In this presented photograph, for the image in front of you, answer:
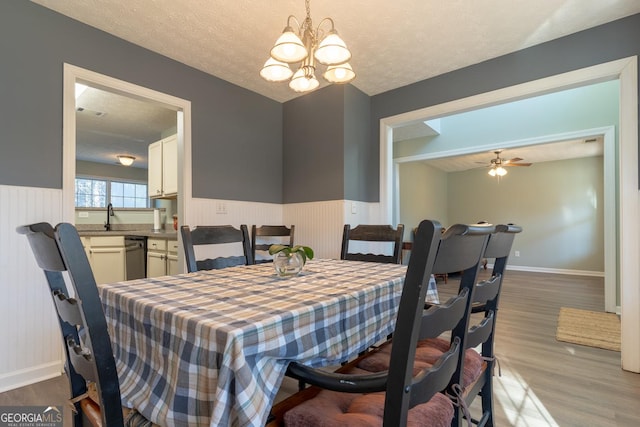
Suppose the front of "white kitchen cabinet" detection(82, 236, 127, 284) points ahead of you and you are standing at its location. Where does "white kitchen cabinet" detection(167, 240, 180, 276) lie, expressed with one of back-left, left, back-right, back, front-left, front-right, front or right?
front-left

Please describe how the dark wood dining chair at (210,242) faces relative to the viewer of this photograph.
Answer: facing the viewer and to the right of the viewer

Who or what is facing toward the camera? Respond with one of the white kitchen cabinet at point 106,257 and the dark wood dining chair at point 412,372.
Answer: the white kitchen cabinet

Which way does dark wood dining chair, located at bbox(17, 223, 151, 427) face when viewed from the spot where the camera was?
facing away from the viewer and to the right of the viewer

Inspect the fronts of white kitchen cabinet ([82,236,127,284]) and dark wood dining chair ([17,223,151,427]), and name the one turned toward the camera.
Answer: the white kitchen cabinet

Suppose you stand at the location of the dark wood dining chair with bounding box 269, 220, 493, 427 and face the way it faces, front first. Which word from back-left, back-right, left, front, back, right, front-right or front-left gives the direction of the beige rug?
right

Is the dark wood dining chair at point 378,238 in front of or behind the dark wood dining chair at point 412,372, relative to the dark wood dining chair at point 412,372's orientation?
in front

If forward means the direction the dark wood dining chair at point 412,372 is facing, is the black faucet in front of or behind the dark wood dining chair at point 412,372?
in front

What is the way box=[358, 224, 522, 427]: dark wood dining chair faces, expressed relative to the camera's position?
facing away from the viewer and to the left of the viewer

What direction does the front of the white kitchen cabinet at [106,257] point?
toward the camera

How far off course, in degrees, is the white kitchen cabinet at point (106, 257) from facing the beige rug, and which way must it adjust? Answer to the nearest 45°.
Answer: approximately 45° to its left

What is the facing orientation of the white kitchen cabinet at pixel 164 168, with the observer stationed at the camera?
facing the viewer and to the left of the viewer

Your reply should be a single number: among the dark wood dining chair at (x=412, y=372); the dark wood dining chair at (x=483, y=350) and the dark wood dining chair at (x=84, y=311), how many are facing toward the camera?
0

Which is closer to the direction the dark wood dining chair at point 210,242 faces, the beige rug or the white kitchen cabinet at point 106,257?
the beige rug

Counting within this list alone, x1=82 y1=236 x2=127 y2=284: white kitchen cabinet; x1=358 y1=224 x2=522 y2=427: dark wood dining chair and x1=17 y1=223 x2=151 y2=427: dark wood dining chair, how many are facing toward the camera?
1
